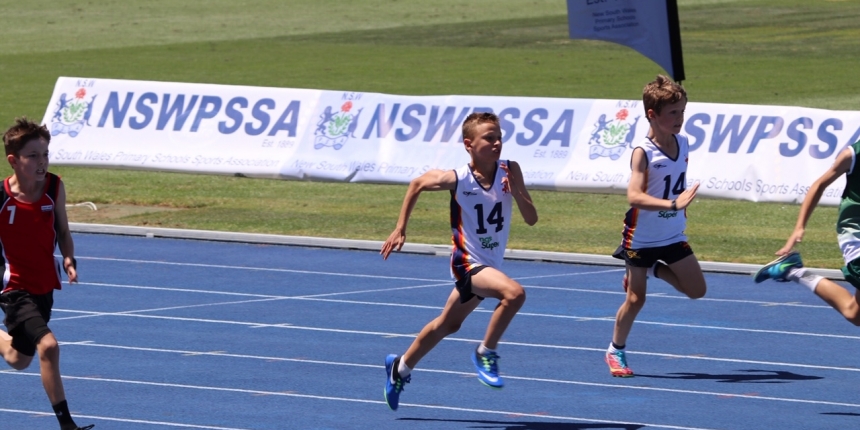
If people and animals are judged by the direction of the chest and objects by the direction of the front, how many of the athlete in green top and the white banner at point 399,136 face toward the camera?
1

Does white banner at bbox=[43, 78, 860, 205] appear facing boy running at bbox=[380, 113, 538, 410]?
yes

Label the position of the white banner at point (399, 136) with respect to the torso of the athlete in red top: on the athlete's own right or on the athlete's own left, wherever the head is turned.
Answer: on the athlete's own left

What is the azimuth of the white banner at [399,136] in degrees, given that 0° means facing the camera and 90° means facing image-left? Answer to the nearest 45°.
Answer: approximately 0°
